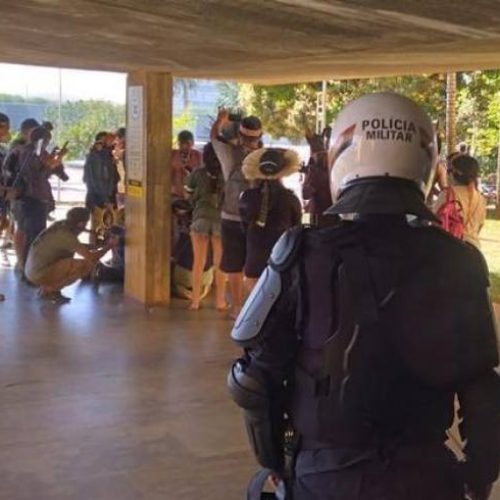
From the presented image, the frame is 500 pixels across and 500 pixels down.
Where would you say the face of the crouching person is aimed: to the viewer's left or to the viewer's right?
to the viewer's right

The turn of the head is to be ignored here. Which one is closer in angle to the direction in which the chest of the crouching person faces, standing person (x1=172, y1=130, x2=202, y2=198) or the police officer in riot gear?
the standing person

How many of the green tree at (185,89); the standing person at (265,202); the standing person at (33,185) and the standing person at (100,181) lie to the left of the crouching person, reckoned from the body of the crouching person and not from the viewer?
3

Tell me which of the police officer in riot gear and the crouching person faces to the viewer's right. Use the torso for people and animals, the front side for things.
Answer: the crouching person

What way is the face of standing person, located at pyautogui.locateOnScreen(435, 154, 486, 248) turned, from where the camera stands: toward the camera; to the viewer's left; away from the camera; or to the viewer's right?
away from the camera

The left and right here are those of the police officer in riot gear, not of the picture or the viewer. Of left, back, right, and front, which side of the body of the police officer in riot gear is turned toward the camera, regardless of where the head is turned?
back

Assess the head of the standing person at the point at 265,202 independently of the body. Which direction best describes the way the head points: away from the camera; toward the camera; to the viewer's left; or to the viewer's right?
away from the camera

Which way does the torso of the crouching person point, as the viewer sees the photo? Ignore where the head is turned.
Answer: to the viewer's right

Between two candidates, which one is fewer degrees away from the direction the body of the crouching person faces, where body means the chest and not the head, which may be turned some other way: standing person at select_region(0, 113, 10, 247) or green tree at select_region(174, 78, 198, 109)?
the green tree

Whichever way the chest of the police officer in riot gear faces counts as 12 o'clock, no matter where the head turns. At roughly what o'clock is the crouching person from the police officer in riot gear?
The crouching person is roughly at 11 o'clock from the police officer in riot gear.

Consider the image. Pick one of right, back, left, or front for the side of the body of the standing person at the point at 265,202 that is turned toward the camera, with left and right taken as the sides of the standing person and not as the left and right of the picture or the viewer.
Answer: back

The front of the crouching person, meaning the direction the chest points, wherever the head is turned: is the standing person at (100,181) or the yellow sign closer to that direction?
the yellow sign

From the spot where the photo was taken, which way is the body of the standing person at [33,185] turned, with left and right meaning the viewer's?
facing away from the viewer and to the right of the viewer
